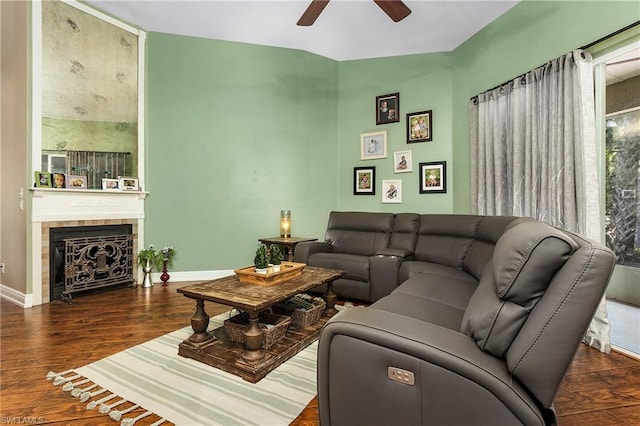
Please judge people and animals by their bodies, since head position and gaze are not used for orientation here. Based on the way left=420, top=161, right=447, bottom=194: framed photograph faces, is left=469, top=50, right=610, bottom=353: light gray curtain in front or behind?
in front

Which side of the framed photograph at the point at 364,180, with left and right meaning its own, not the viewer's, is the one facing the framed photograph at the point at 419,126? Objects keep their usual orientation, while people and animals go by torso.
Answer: left

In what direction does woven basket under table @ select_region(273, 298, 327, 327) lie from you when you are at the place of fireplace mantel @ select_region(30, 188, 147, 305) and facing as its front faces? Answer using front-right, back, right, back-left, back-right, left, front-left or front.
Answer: front

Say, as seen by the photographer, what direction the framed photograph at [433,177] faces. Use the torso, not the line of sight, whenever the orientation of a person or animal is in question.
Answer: facing the viewer

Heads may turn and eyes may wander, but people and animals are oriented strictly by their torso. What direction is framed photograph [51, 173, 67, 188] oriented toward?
toward the camera

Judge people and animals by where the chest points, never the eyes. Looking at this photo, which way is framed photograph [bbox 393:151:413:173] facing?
toward the camera

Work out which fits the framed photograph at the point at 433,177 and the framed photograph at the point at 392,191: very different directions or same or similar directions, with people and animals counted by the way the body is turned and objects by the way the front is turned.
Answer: same or similar directions

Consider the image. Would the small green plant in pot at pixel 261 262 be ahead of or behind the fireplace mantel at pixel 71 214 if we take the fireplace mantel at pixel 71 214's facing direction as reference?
ahead

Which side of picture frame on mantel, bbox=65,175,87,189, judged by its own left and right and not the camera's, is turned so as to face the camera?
front

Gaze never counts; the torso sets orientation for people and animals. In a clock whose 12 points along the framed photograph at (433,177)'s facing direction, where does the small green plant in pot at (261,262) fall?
The small green plant in pot is roughly at 1 o'clock from the framed photograph.

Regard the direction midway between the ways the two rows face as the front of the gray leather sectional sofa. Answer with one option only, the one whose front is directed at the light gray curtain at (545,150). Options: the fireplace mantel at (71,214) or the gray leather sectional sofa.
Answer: the fireplace mantel

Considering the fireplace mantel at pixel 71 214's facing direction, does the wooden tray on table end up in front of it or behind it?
in front

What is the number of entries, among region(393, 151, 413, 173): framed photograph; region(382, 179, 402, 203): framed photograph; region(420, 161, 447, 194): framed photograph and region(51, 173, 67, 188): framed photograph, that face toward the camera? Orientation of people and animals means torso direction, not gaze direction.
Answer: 4

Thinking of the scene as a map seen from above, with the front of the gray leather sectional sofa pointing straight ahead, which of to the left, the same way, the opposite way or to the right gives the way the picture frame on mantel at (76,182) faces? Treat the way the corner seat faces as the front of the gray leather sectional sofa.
to the left
